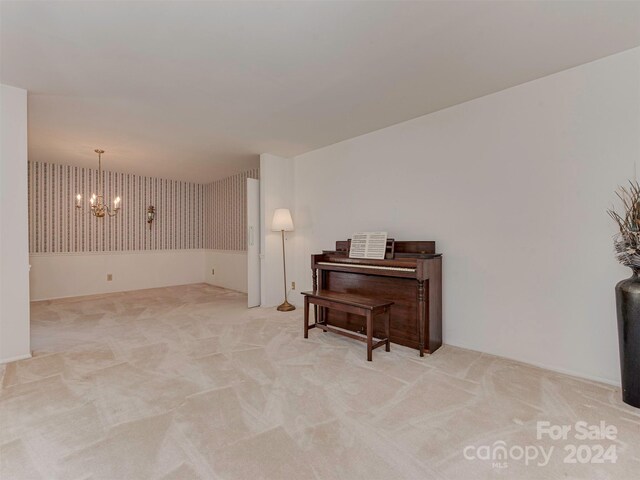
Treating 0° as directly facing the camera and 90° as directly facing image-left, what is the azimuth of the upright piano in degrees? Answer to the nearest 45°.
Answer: approximately 45°

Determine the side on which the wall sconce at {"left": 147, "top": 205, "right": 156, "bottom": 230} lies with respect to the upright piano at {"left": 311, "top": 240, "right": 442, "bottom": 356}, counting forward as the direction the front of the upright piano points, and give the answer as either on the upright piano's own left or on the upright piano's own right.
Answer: on the upright piano's own right

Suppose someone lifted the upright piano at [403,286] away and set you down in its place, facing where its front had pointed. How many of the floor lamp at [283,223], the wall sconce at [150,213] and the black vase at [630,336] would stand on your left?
1

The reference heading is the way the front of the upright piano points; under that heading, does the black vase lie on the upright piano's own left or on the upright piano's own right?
on the upright piano's own left

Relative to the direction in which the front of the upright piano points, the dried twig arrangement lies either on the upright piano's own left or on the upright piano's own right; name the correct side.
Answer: on the upright piano's own left

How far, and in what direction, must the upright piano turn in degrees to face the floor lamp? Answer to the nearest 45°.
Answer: approximately 90° to its right
